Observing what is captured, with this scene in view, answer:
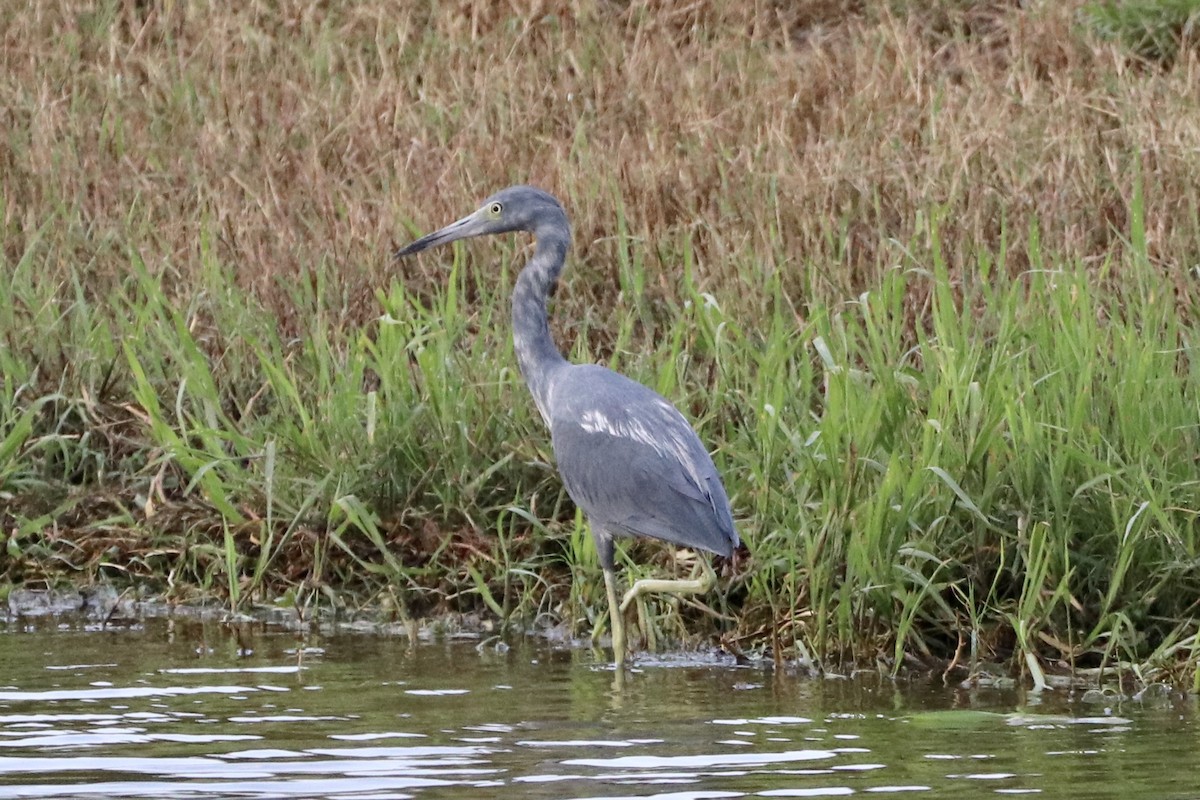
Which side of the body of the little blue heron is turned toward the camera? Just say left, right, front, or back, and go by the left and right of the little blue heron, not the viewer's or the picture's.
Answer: left
